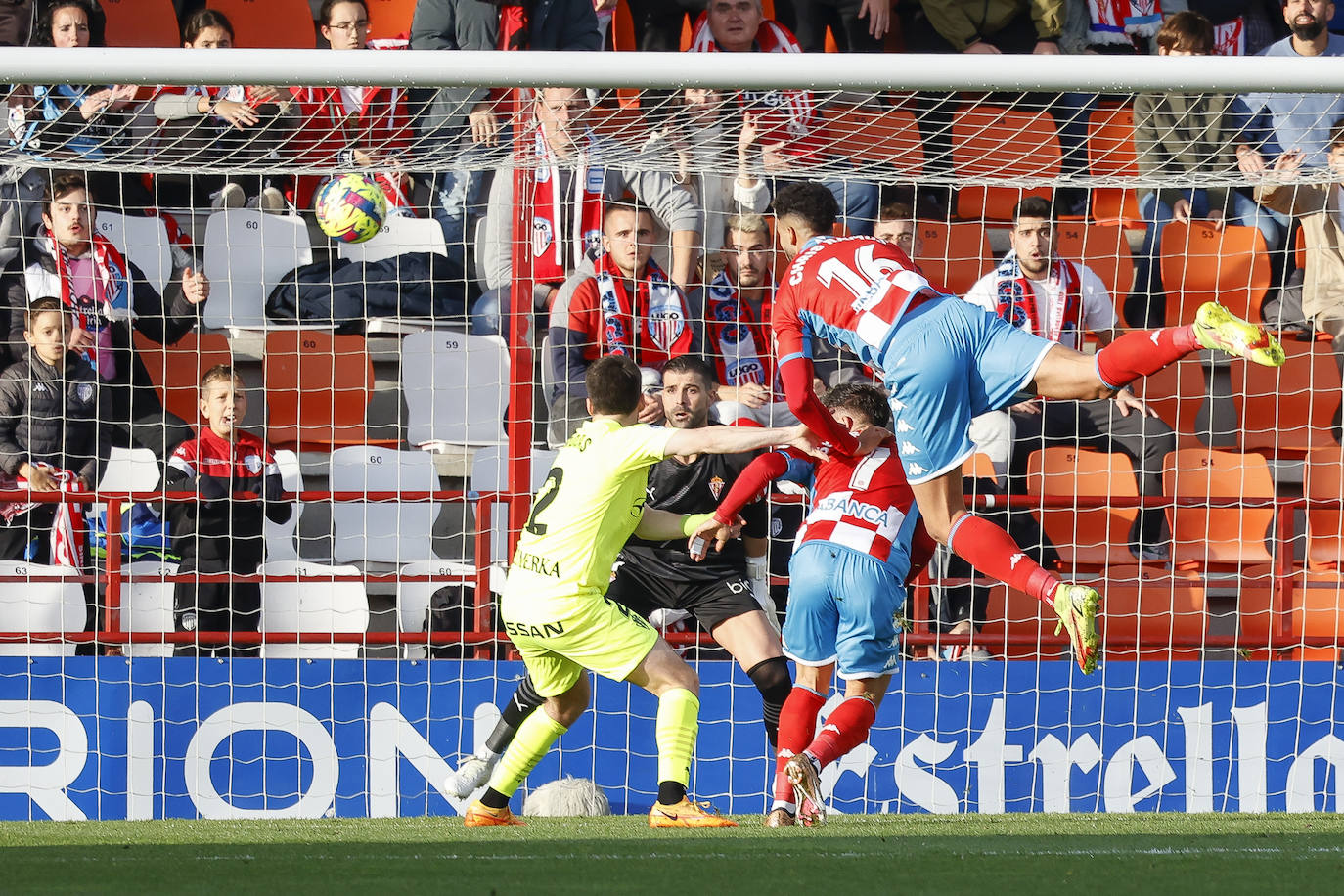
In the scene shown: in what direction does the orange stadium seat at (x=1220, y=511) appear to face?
toward the camera

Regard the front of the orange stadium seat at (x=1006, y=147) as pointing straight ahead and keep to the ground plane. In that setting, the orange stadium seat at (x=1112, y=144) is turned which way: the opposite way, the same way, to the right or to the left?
the same way

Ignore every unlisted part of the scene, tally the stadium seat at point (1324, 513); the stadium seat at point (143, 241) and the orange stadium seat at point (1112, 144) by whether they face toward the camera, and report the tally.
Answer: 3

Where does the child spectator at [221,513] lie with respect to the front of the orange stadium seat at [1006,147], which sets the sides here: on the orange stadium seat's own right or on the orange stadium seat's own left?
on the orange stadium seat's own right

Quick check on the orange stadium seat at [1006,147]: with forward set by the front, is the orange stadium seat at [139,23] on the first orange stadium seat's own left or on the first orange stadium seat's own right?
on the first orange stadium seat's own right

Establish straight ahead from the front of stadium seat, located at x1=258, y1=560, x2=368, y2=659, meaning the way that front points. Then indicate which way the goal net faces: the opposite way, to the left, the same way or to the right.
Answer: the same way

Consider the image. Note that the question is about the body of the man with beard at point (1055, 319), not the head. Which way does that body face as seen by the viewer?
toward the camera

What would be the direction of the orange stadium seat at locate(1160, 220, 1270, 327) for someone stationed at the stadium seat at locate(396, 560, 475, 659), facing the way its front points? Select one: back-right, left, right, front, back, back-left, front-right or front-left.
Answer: left

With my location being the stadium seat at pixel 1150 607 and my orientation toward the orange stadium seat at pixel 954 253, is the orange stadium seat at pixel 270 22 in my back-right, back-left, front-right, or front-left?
front-left

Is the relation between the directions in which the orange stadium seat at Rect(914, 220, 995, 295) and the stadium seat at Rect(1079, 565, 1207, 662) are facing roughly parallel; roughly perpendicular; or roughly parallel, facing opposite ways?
roughly parallel

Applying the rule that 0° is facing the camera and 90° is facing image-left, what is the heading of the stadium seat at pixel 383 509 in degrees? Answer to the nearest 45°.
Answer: approximately 0°

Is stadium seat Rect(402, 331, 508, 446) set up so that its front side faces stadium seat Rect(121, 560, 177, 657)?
no

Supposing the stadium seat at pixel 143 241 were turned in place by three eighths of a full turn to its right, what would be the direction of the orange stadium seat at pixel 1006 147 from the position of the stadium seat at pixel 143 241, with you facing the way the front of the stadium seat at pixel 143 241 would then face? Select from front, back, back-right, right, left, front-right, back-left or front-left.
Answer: back

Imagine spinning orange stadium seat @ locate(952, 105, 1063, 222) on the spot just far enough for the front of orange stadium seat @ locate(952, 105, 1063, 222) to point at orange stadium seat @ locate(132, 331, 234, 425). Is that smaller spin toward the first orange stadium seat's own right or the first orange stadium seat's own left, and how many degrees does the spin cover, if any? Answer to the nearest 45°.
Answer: approximately 90° to the first orange stadium seat's own right

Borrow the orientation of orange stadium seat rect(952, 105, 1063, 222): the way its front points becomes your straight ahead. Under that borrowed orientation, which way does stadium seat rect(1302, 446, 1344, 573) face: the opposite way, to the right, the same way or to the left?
the same way

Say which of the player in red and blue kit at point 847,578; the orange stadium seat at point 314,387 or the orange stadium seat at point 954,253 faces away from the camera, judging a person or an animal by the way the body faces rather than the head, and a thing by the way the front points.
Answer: the player in red and blue kit

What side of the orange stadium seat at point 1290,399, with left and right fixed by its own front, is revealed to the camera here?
front
